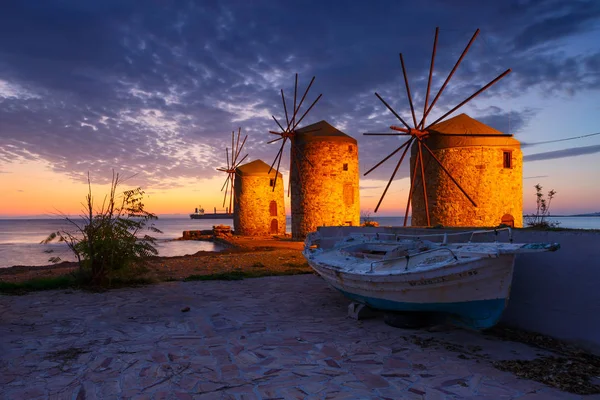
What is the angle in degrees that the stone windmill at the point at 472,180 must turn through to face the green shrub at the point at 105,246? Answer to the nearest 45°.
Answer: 0° — it already faces it

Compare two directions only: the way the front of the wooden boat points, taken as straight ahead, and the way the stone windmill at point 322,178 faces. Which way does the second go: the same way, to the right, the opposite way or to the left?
to the right

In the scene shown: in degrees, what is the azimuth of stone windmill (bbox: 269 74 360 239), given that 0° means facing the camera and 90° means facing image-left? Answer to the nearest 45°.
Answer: approximately 45°

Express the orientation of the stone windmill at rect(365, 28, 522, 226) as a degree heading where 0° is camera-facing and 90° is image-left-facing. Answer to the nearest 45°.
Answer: approximately 45°

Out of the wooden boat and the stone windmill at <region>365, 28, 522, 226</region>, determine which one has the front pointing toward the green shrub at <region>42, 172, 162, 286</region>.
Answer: the stone windmill

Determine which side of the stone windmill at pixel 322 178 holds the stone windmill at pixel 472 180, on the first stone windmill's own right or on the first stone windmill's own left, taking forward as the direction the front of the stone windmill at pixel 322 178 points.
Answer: on the first stone windmill's own left
